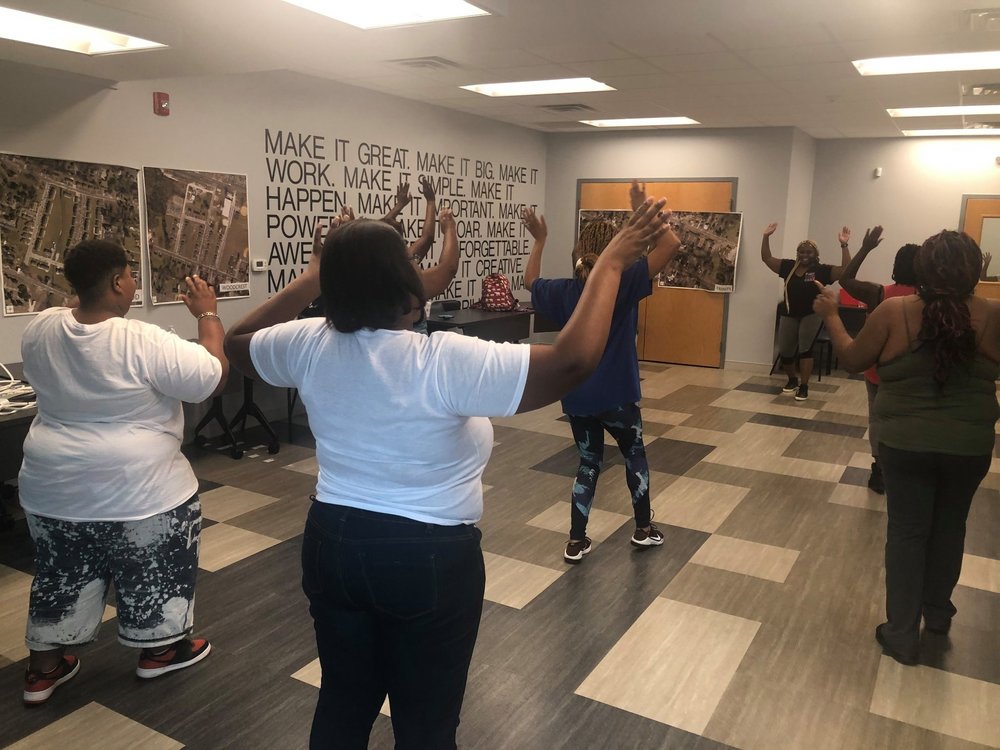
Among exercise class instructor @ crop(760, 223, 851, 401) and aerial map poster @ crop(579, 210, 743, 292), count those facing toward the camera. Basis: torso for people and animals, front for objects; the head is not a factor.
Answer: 2

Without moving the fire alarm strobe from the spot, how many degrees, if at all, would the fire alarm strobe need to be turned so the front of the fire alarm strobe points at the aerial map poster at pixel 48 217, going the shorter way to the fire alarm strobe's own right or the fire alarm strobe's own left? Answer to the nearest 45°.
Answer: approximately 90° to the fire alarm strobe's own right

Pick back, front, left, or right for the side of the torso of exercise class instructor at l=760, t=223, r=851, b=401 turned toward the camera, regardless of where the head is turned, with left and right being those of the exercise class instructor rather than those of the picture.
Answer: front

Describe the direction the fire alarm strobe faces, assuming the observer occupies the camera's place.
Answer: facing the viewer and to the right of the viewer

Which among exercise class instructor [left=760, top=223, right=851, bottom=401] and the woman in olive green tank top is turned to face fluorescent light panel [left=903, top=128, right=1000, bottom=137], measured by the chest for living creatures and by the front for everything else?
the woman in olive green tank top

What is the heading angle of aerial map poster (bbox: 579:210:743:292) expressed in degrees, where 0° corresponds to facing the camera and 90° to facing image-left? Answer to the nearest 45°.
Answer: approximately 0°

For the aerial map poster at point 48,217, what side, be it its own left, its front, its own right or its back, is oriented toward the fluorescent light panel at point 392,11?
front

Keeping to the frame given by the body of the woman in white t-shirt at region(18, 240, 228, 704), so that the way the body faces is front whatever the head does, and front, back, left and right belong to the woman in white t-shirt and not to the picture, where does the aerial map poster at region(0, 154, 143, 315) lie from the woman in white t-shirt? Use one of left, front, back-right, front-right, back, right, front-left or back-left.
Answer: front-left

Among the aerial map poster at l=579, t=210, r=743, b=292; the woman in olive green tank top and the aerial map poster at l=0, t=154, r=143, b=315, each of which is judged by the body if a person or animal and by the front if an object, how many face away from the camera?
1

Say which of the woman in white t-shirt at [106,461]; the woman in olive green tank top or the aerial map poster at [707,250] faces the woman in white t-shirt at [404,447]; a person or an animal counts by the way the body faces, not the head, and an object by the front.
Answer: the aerial map poster

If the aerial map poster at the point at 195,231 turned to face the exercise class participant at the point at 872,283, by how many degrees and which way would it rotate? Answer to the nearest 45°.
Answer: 0° — it already faces them

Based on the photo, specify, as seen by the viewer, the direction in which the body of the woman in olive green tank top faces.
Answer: away from the camera
